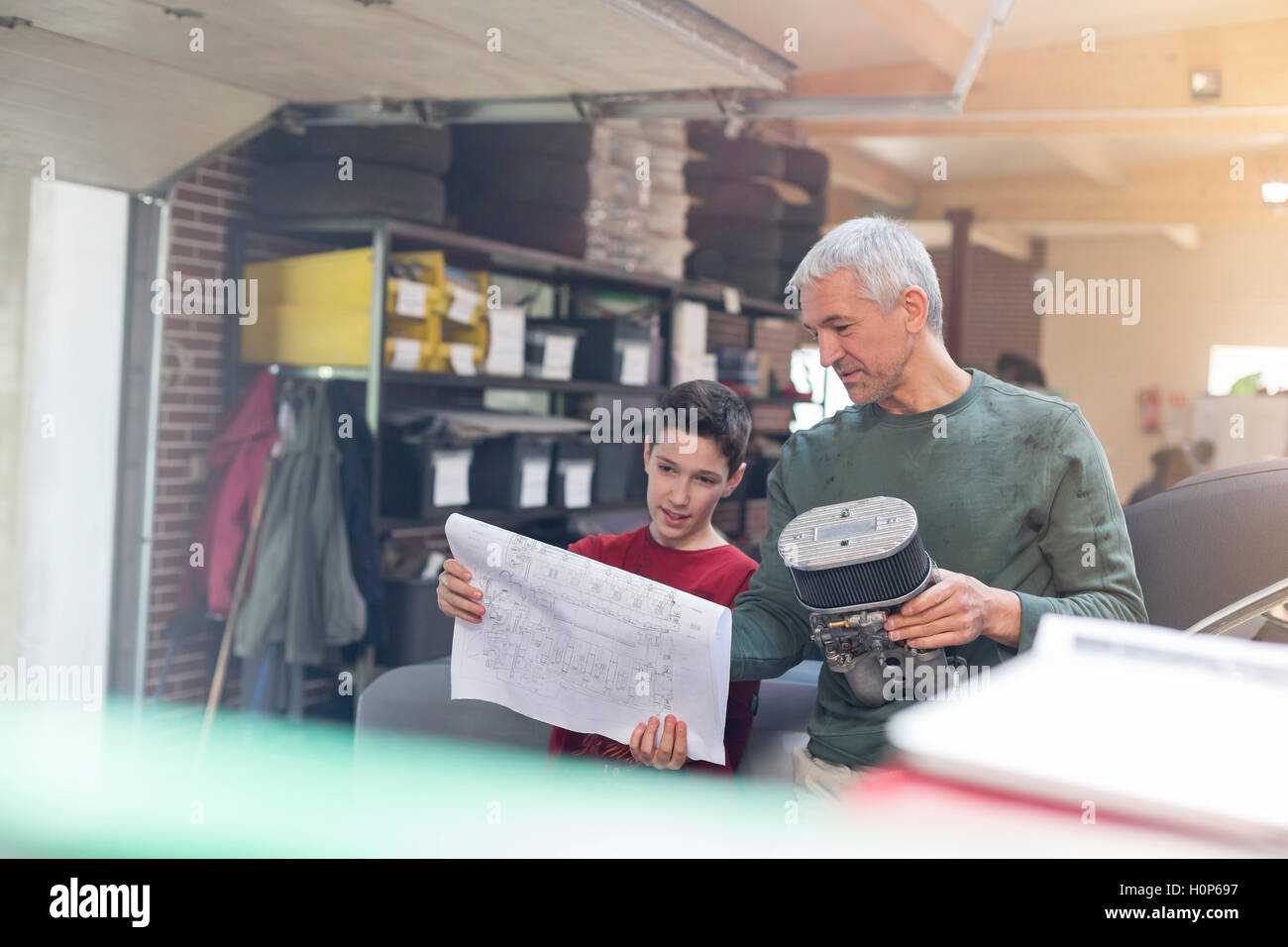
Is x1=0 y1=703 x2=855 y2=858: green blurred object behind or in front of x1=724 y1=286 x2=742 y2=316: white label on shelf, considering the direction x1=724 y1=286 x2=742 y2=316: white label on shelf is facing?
in front

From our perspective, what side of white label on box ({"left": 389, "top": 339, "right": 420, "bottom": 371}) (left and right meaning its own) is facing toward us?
front

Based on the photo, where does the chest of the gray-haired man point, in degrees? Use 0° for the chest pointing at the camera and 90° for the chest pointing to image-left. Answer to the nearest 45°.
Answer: approximately 45°

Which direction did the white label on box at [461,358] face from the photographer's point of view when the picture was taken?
facing the viewer

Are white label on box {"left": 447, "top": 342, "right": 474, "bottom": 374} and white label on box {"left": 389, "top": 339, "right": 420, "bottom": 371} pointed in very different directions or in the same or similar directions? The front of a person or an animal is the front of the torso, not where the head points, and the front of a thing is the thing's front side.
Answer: same or similar directions

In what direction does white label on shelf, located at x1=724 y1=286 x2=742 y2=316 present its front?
toward the camera

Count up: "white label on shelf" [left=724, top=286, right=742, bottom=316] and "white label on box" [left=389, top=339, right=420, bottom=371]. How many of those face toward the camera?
2

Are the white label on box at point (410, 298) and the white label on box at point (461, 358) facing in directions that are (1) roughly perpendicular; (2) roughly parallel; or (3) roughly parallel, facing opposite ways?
roughly parallel

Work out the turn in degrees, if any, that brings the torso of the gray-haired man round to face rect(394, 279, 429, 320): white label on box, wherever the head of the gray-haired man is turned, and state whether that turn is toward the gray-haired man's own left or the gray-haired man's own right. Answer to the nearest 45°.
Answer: approximately 90° to the gray-haired man's own right

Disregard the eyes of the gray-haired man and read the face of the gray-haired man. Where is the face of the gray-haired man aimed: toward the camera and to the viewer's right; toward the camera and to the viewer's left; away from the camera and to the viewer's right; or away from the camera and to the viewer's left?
toward the camera and to the viewer's left

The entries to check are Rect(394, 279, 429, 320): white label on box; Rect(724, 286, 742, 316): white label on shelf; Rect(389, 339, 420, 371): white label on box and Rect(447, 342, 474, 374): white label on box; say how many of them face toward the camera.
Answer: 4

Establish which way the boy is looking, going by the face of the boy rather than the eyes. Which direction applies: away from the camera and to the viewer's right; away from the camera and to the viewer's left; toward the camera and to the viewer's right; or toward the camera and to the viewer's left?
toward the camera and to the viewer's left

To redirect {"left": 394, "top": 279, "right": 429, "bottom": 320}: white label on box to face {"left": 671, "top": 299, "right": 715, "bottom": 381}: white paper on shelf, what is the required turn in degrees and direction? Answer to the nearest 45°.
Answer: approximately 135° to its left
